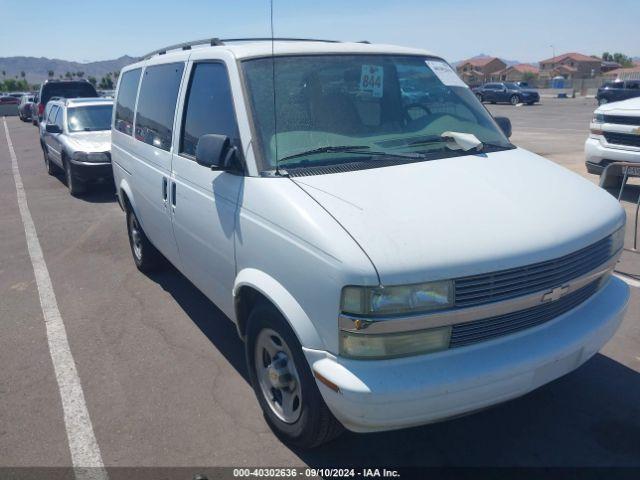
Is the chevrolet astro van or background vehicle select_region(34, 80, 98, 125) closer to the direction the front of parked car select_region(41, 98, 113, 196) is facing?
the chevrolet astro van

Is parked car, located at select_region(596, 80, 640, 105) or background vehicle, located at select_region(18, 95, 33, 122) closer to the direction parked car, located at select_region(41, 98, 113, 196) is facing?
the parked car

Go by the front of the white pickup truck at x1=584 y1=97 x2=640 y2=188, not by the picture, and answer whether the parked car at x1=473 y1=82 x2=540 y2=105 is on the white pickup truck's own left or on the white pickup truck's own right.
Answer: on the white pickup truck's own right

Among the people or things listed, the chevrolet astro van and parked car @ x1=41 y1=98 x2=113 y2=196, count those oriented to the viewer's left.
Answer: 0

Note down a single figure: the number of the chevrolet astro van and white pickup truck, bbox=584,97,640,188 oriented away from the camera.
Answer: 0

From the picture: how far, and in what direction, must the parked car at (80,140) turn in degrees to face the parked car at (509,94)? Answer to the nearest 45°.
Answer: approximately 90° to its left

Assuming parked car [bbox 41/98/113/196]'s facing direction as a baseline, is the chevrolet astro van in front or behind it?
in front

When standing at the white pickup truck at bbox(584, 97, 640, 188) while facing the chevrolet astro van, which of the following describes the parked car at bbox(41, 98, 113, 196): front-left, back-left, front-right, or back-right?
front-right

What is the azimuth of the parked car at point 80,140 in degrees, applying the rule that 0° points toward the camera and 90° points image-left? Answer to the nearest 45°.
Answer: approximately 315°

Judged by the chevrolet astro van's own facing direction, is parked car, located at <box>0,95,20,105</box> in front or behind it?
behind

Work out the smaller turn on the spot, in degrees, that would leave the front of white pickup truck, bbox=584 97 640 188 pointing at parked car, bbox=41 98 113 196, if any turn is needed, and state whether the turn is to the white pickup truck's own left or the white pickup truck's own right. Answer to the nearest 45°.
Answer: approximately 45° to the white pickup truck's own right
